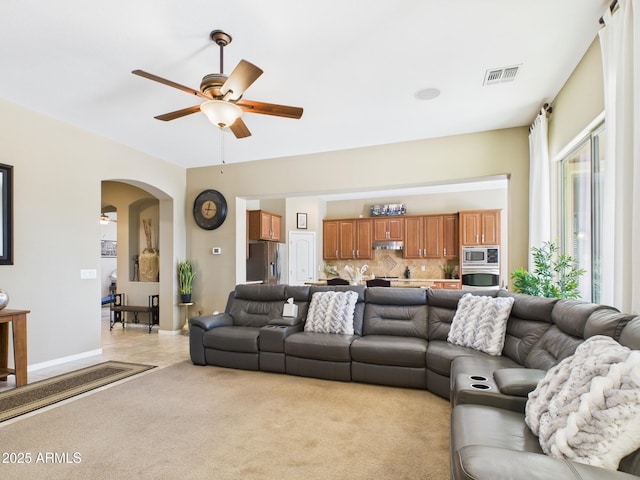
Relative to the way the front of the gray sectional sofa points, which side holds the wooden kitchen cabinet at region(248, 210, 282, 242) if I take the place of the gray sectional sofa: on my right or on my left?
on my right

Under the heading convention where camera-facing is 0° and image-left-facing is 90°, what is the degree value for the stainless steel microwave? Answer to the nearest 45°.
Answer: approximately 0°

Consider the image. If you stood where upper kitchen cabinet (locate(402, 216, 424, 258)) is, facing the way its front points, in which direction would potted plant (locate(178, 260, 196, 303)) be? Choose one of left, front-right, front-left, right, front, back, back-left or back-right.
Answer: front-right

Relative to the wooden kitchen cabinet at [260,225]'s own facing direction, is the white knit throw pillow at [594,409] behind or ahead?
ahead

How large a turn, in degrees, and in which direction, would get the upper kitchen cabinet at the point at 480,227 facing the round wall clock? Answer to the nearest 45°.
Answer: approximately 45° to its right

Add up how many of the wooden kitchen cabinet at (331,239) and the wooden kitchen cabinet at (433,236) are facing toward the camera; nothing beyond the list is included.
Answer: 2

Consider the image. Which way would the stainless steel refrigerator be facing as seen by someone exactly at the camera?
facing the viewer and to the right of the viewer

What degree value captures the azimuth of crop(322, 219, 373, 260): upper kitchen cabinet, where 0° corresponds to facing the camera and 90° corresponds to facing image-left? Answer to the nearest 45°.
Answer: approximately 0°

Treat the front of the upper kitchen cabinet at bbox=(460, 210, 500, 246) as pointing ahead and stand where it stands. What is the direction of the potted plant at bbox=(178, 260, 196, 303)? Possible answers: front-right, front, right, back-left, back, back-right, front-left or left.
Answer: front-right
